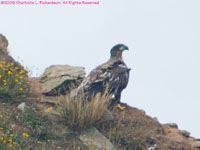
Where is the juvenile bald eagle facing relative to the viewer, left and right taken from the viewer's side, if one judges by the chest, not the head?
facing to the right of the viewer

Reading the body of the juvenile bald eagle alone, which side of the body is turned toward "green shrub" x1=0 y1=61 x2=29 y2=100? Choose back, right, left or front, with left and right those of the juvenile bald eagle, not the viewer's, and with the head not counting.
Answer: back

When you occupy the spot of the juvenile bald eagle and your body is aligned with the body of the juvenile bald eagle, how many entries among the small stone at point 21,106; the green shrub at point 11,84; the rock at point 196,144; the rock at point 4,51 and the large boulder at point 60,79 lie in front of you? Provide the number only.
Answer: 1

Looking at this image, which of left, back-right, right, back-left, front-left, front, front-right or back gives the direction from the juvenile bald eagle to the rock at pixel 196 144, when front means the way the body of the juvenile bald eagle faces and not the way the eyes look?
front

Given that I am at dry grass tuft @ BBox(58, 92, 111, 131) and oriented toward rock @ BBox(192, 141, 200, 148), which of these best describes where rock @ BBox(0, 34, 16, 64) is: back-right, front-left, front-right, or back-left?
back-left

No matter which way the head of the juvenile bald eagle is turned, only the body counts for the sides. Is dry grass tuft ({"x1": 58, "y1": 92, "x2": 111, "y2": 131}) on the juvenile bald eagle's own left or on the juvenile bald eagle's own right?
on the juvenile bald eagle's own right

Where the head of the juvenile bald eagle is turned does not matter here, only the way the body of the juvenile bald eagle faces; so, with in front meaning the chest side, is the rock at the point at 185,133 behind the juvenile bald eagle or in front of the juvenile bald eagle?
in front

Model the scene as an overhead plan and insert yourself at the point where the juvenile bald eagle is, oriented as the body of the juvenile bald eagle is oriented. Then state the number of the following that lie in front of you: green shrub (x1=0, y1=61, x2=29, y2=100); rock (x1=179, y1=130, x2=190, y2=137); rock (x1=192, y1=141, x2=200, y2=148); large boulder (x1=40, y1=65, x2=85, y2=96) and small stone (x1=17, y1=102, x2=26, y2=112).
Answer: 2

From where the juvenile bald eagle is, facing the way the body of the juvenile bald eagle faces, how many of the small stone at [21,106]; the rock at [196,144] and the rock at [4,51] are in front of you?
1

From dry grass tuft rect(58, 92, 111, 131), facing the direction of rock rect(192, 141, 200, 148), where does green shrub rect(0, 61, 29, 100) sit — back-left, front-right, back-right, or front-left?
back-left

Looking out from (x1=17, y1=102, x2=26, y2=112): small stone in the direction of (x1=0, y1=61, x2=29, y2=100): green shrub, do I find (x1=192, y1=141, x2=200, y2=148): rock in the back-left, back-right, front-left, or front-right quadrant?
back-right

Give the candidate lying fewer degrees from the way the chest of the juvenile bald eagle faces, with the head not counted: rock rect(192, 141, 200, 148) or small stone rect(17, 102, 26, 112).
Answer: the rock
